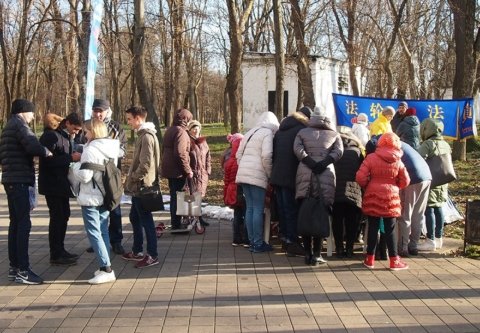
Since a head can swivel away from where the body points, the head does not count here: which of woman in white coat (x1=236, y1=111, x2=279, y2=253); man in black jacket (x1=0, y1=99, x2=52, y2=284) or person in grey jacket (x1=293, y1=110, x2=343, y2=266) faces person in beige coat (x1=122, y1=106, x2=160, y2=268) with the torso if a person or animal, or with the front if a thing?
the man in black jacket

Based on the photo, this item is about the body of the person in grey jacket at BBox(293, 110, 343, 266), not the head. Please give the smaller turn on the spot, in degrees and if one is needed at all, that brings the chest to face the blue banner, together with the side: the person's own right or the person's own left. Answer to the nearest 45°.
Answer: approximately 45° to the person's own right

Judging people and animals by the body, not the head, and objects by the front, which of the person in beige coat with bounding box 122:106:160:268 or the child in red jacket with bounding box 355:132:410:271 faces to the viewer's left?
the person in beige coat

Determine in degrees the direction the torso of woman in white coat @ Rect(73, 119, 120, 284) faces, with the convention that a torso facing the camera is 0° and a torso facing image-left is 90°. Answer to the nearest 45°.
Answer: approximately 90°

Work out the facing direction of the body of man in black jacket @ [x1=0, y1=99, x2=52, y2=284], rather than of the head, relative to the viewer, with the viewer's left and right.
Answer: facing to the right of the viewer

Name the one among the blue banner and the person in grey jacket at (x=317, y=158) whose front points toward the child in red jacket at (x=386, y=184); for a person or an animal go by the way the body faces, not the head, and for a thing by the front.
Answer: the blue banner

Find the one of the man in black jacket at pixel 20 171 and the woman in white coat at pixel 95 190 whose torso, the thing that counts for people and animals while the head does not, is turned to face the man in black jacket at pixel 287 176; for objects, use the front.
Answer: the man in black jacket at pixel 20 171

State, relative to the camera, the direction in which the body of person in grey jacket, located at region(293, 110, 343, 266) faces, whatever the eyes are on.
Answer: away from the camera

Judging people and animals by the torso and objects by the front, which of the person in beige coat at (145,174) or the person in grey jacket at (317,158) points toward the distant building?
the person in grey jacket

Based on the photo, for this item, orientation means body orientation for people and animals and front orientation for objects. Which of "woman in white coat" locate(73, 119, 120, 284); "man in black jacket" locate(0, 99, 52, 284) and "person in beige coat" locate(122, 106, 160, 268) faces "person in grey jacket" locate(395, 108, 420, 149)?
the man in black jacket

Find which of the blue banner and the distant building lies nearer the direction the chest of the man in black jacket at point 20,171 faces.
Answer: the blue banner

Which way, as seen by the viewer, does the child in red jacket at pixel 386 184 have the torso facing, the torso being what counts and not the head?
away from the camera

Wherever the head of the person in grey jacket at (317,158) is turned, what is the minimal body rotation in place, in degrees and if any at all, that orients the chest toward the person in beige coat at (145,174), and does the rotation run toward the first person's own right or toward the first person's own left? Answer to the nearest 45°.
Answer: approximately 90° to the first person's own left
